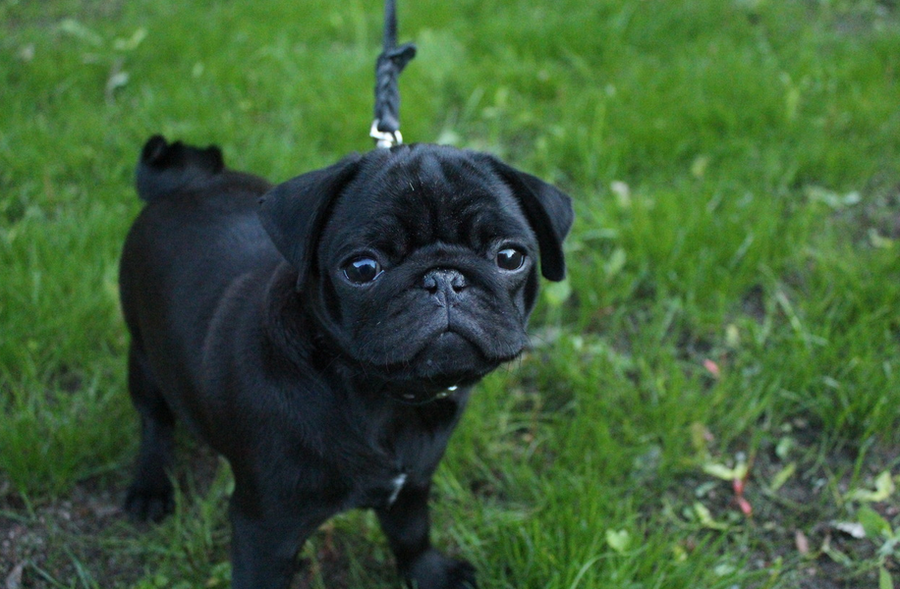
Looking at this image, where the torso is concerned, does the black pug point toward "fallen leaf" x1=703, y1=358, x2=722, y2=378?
no

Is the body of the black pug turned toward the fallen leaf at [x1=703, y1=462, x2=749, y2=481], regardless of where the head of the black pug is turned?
no

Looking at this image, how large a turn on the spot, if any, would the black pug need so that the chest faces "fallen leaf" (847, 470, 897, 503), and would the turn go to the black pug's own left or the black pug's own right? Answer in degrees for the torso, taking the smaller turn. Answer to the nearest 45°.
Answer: approximately 45° to the black pug's own left

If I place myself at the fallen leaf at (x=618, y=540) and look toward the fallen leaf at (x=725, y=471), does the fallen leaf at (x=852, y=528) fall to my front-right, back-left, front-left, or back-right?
front-right

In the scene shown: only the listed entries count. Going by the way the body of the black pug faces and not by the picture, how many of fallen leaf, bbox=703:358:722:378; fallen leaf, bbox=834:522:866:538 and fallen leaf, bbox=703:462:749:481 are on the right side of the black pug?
0

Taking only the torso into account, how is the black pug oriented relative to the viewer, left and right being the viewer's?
facing the viewer and to the right of the viewer

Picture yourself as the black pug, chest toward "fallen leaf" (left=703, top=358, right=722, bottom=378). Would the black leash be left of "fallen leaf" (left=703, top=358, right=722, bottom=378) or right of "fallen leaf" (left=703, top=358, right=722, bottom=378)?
left

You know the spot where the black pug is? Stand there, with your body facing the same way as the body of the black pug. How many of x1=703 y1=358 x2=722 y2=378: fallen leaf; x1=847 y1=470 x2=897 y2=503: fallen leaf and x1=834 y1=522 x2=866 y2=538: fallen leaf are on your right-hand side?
0

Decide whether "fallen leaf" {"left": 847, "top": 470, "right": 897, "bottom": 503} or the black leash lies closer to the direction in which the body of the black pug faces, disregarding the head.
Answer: the fallen leaf

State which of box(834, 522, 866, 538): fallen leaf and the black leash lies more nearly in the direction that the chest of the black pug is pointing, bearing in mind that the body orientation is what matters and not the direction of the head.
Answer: the fallen leaf

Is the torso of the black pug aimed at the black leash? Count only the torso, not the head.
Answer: no

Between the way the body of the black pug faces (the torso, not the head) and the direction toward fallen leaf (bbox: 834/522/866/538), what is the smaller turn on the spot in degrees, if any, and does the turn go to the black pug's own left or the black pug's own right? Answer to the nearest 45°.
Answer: approximately 45° to the black pug's own left
